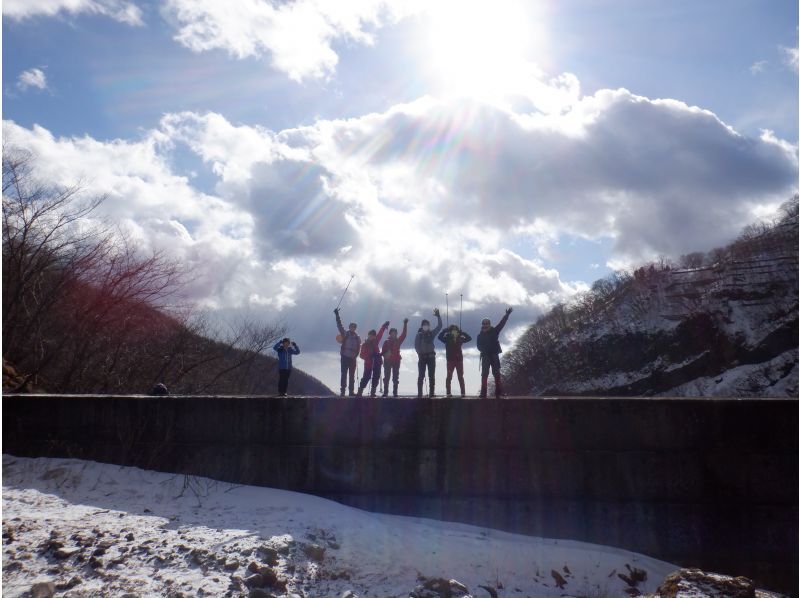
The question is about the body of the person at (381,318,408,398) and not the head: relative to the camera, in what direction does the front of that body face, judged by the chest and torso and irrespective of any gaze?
toward the camera

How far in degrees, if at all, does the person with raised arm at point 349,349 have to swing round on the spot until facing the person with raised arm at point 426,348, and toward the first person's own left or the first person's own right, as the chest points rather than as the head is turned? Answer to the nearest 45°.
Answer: approximately 90° to the first person's own left

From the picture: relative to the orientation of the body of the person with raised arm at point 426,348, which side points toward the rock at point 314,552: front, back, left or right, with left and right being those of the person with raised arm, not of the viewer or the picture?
front

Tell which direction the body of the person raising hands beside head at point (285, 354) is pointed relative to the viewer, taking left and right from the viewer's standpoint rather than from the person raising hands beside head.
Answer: facing the viewer

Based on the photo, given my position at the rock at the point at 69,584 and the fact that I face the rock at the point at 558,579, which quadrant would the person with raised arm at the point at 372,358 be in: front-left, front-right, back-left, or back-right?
front-left

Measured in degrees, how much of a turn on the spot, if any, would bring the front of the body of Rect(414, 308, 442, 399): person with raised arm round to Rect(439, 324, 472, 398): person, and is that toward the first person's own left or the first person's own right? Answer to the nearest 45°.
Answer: approximately 90° to the first person's own left

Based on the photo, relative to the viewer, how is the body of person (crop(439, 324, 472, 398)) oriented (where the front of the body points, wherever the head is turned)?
toward the camera

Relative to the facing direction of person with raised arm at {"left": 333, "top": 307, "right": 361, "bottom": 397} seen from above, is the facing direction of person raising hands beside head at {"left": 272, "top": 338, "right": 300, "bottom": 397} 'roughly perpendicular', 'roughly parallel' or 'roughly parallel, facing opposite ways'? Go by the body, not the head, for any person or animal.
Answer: roughly parallel

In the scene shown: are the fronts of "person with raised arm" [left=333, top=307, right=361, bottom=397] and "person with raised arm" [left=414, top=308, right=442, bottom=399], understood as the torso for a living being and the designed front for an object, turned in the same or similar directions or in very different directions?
same or similar directions

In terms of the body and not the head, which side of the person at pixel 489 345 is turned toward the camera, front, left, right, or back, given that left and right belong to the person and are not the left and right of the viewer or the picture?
front

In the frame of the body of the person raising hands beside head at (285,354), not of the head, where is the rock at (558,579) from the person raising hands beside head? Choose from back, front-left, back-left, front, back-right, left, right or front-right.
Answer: front-left

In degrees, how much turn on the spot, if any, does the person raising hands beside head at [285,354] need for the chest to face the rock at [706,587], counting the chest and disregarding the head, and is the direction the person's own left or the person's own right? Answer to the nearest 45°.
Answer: approximately 45° to the person's own left
